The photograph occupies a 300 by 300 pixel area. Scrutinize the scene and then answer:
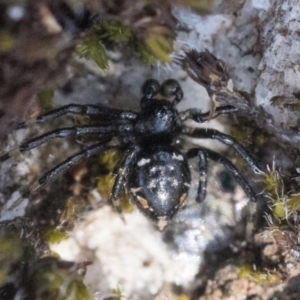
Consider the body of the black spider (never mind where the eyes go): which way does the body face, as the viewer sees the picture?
away from the camera
